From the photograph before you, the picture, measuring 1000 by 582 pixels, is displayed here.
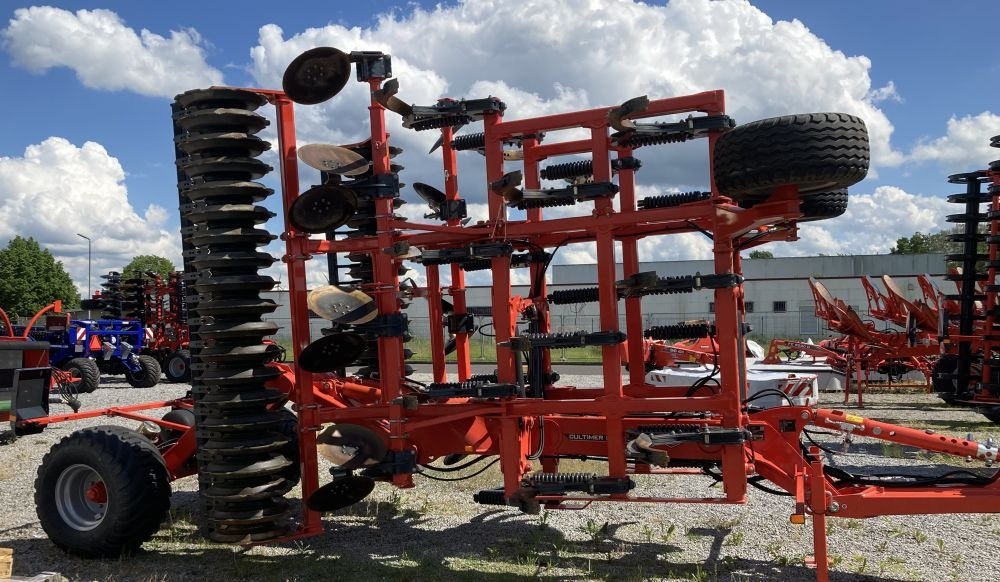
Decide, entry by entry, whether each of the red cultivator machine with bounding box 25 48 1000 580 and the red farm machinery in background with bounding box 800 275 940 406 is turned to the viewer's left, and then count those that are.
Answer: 1

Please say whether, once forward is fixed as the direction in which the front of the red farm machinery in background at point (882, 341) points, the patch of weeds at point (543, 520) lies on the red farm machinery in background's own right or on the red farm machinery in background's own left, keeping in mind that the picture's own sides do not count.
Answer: on the red farm machinery in background's own left

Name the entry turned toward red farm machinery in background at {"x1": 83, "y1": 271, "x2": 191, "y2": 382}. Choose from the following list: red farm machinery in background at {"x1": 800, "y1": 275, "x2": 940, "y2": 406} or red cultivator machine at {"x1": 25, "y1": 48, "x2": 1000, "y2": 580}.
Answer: red farm machinery in background at {"x1": 800, "y1": 275, "x2": 940, "y2": 406}

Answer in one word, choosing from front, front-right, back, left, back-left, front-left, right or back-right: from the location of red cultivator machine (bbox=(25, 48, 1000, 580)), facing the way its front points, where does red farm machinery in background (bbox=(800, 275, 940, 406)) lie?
front-left

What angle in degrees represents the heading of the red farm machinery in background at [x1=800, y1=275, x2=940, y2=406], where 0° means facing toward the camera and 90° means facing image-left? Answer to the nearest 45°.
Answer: approximately 90°

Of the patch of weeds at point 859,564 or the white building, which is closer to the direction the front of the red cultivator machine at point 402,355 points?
the patch of weeds

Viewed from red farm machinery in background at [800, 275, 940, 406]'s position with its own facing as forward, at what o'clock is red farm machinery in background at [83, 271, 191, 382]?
red farm machinery in background at [83, 271, 191, 382] is roughly at 12 o'clock from red farm machinery in background at [800, 275, 940, 406].

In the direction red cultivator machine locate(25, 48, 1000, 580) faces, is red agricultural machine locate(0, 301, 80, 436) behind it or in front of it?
behind

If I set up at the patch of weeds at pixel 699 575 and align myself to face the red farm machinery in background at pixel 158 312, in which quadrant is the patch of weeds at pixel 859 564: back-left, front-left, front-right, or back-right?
back-right

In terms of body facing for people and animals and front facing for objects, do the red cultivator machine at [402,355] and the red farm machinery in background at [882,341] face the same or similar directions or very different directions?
very different directions

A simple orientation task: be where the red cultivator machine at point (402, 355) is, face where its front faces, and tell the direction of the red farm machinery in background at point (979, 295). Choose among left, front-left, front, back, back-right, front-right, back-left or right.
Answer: front-left

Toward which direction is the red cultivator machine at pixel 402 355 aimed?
to the viewer's right

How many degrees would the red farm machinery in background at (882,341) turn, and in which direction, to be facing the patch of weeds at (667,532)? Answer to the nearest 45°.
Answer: approximately 90° to its left

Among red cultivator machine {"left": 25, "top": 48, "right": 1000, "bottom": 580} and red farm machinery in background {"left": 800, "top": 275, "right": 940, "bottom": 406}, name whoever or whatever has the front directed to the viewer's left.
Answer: the red farm machinery in background

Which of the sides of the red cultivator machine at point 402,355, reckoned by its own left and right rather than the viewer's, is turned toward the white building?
left
